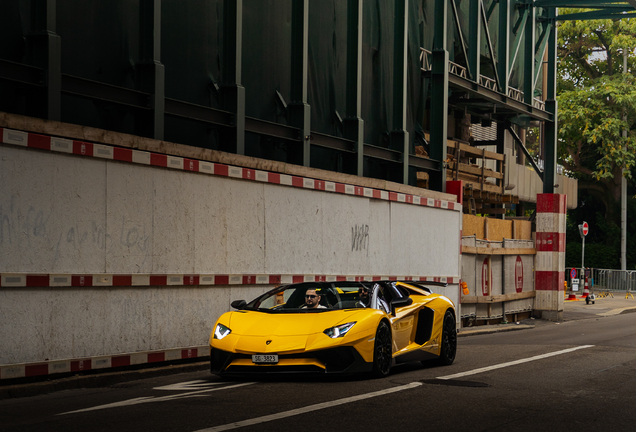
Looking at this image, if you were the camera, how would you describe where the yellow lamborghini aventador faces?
facing the viewer and to the left of the viewer

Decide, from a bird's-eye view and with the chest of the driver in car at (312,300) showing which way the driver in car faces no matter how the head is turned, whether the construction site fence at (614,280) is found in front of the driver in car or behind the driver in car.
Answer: behind

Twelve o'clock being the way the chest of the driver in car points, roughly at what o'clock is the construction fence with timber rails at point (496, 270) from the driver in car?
The construction fence with timber rails is roughly at 5 o'clock from the driver in car.

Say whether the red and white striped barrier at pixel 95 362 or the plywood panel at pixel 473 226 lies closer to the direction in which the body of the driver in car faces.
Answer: the red and white striped barrier

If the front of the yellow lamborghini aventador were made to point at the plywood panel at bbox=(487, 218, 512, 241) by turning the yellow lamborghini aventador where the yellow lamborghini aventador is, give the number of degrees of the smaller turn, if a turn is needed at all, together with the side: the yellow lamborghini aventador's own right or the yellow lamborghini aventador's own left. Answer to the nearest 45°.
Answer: approximately 135° to the yellow lamborghini aventador's own right

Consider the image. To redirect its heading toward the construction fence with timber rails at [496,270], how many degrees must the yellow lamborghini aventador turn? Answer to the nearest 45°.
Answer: approximately 135° to its right

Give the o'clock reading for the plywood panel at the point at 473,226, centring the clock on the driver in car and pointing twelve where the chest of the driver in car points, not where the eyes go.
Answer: The plywood panel is roughly at 5 o'clock from the driver in car.
